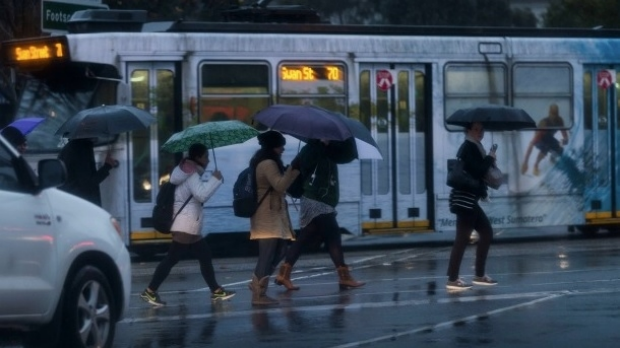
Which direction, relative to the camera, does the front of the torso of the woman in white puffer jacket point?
to the viewer's right

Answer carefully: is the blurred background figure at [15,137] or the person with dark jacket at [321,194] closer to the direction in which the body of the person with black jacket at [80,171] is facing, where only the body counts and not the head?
the person with dark jacket

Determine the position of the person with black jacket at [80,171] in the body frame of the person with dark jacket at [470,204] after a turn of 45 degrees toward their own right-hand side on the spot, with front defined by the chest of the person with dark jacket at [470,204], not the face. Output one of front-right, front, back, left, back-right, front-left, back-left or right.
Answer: back-right

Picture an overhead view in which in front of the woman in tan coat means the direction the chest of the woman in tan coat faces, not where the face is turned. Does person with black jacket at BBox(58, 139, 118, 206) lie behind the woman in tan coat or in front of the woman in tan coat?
behind

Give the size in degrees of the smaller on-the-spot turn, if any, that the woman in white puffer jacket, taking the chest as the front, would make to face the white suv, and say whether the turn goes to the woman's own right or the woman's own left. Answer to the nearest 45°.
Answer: approximately 90° to the woman's own right

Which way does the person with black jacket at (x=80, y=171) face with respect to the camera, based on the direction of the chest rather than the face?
to the viewer's right

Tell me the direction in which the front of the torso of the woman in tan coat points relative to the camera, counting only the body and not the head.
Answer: to the viewer's right
